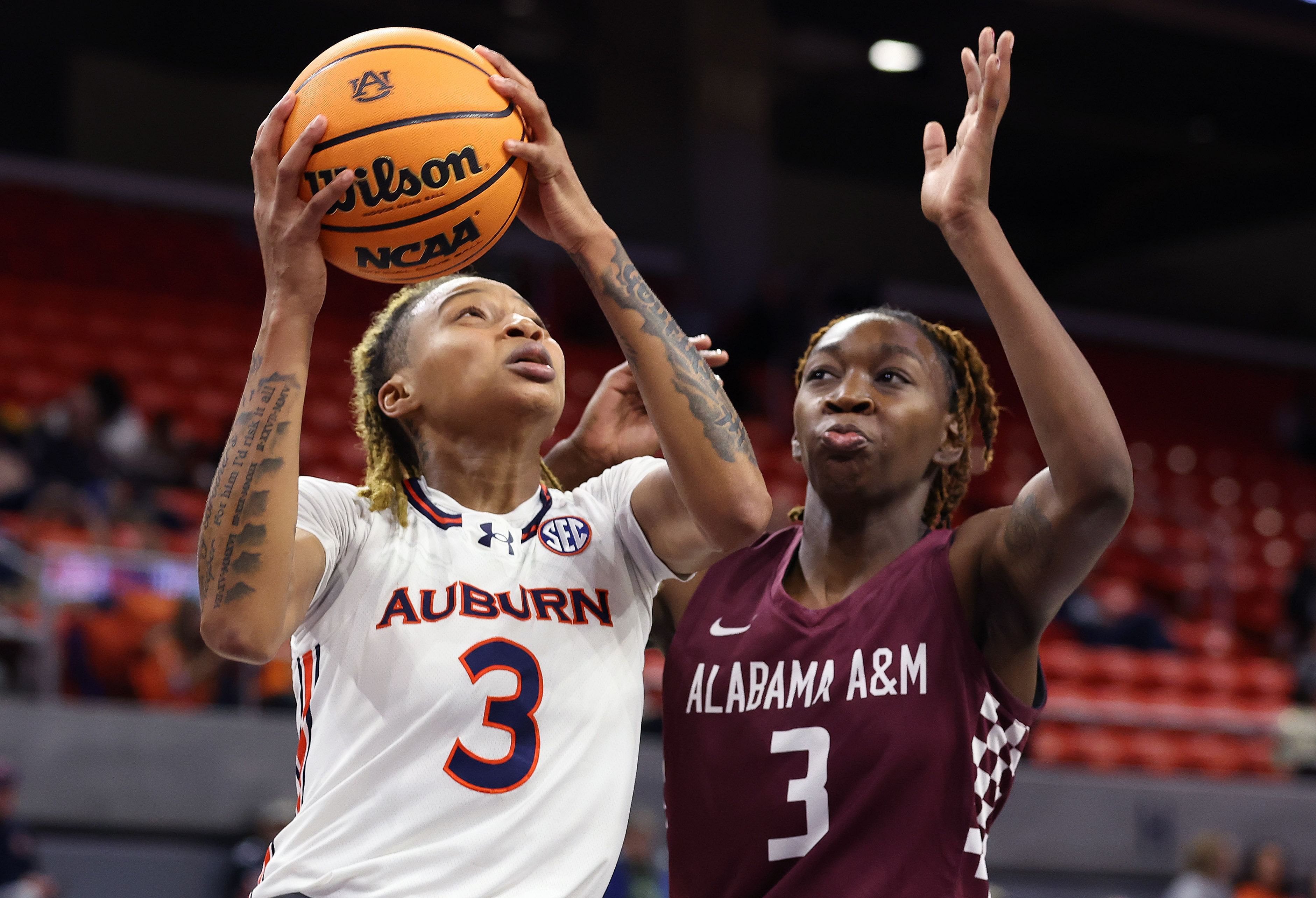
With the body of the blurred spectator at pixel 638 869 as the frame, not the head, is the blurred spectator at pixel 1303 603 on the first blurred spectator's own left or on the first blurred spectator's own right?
on the first blurred spectator's own left

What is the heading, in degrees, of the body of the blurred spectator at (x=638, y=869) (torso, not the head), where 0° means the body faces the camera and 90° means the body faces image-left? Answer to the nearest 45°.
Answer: approximately 0°

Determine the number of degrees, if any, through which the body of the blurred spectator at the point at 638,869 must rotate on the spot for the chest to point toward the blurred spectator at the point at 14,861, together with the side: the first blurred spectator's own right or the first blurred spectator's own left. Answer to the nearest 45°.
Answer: approximately 45° to the first blurred spectator's own right

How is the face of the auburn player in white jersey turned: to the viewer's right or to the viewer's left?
to the viewer's right

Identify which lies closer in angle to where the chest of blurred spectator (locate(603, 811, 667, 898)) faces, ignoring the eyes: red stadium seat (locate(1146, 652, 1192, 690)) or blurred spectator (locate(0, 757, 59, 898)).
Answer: the blurred spectator

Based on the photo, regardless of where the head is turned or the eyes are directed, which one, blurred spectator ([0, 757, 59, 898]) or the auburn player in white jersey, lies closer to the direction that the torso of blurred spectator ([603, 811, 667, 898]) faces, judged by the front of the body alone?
the auburn player in white jersey

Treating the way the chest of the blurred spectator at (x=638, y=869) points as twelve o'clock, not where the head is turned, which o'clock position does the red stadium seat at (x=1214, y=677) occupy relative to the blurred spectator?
The red stadium seat is roughly at 8 o'clock from the blurred spectator.

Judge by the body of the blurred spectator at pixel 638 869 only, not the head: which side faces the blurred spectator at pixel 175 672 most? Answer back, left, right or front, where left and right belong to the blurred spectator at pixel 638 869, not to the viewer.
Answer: right

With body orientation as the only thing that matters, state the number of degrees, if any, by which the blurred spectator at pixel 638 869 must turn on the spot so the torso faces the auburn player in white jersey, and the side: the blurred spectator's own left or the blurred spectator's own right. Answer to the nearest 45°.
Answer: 0° — they already face them

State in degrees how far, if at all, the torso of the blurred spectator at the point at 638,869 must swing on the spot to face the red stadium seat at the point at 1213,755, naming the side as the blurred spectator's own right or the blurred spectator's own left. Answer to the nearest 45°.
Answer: approximately 135° to the blurred spectator's own left

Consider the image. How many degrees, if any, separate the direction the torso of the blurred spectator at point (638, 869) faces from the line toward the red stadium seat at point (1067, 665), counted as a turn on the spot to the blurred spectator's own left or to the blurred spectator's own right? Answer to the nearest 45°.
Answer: approximately 135° to the blurred spectator's own left
